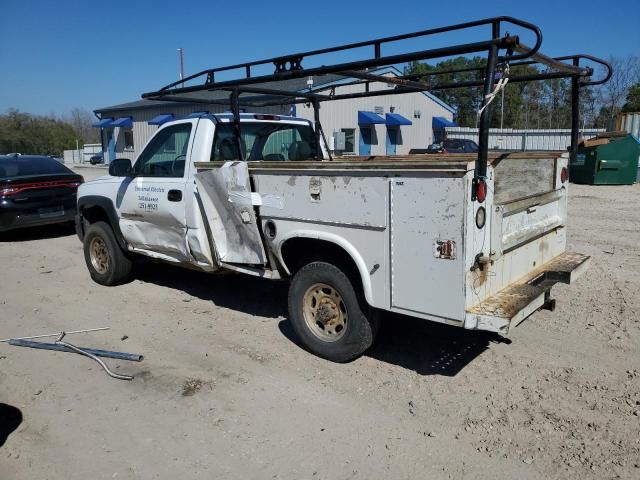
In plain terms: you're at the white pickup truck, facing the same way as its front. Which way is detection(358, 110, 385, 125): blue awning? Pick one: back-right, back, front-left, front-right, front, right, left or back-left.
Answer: front-right

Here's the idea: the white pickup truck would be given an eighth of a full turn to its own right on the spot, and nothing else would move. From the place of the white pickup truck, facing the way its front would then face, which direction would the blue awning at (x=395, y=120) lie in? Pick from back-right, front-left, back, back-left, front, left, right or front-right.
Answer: front

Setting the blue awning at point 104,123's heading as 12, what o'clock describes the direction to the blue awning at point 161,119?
the blue awning at point 161,119 is roughly at 10 o'clock from the blue awning at point 104,123.

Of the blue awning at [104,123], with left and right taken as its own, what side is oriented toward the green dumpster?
left

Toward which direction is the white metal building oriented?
toward the camera

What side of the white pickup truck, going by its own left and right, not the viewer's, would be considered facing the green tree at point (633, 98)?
right

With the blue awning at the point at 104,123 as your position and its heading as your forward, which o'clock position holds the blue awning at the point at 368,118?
the blue awning at the point at 368,118 is roughly at 9 o'clock from the blue awning at the point at 104,123.

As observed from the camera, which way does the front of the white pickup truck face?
facing away from the viewer and to the left of the viewer

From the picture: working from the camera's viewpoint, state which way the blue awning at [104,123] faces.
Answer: facing the viewer and to the left of the viewer

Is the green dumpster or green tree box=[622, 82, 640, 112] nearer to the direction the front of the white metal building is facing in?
the green dumpster

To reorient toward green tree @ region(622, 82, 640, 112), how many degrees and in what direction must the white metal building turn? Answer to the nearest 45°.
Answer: approximately 135° to its left

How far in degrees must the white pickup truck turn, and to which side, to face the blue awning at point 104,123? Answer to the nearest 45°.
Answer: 0° — it already faces it

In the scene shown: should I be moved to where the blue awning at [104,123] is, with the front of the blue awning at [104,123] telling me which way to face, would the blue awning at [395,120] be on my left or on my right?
on my left

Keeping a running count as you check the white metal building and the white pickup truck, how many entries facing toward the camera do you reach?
1

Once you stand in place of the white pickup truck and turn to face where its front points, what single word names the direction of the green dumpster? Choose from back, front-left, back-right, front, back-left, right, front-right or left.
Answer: right
